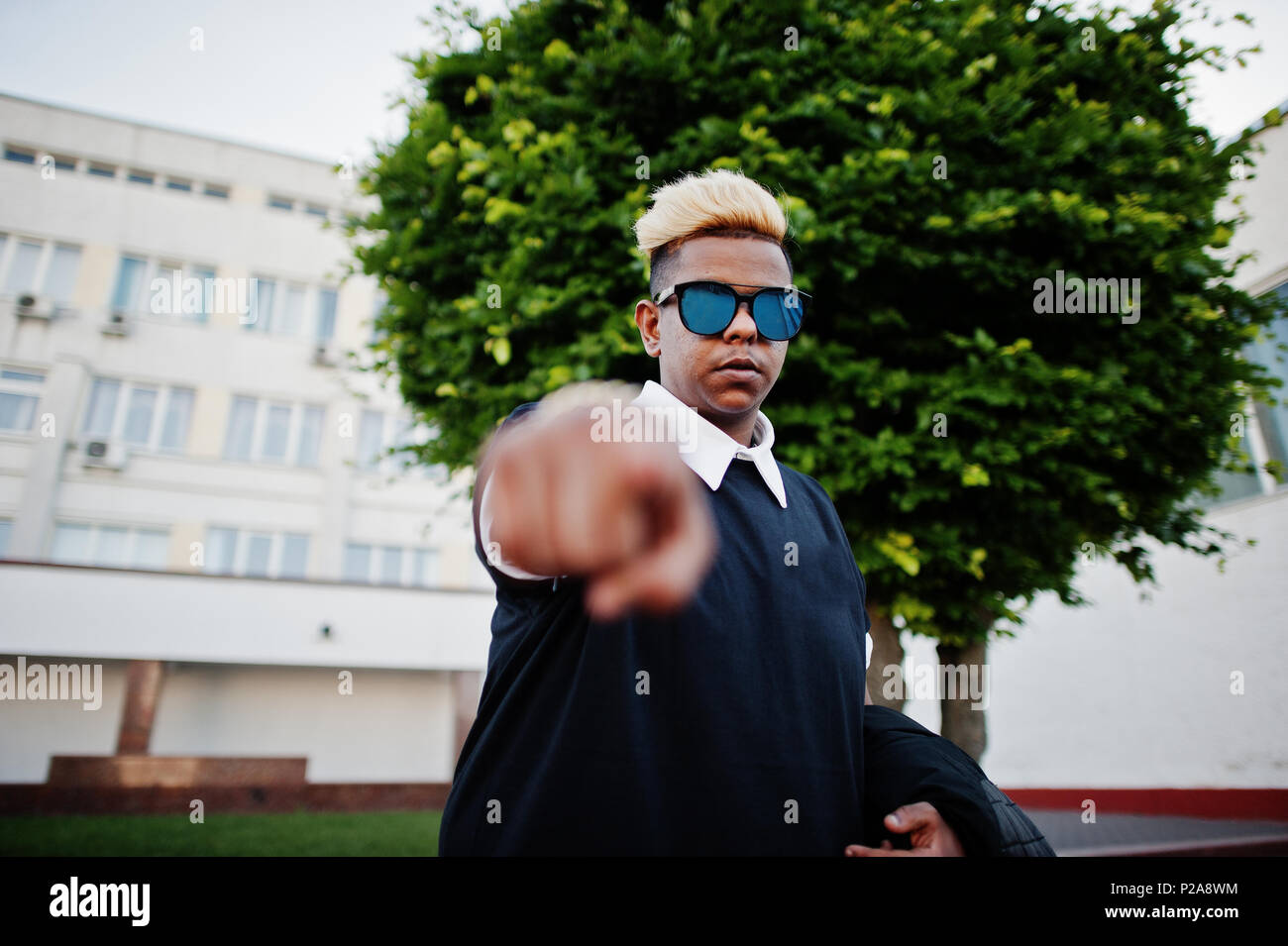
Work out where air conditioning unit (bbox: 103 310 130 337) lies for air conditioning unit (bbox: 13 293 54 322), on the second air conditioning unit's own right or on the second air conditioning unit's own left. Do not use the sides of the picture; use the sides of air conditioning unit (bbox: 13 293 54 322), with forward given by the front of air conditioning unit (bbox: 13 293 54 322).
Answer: on the second air conditioning unit's own left

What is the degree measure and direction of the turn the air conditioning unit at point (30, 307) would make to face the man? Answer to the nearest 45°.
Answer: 0° — it already faces them

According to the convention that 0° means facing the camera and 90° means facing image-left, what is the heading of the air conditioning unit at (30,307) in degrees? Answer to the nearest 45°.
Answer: approximately 0°

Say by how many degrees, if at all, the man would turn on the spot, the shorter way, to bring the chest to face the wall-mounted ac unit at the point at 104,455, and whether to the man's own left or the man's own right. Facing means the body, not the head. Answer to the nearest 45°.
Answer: approximately 180°

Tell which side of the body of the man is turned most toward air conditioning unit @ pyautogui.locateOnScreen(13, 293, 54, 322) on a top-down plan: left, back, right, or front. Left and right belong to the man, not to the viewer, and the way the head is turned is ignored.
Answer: back

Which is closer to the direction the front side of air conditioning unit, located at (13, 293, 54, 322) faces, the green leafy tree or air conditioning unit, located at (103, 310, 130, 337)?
the green leafy tree

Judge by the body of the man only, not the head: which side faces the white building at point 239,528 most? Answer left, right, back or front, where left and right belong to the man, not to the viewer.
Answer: back
